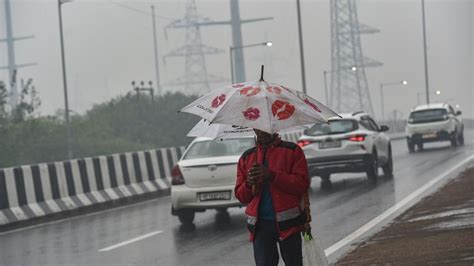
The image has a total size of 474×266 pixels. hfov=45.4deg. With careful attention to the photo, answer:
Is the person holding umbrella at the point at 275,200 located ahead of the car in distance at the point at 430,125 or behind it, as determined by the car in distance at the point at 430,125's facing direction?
behind

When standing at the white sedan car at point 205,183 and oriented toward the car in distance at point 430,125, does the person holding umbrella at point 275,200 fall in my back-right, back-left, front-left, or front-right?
back-right

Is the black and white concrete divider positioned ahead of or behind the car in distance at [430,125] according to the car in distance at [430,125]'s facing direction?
behind

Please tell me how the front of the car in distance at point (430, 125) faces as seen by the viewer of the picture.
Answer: facing away from the viewer and to the right of the viewer
